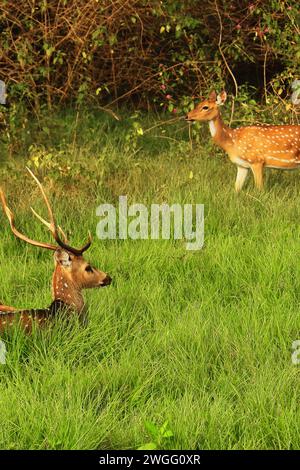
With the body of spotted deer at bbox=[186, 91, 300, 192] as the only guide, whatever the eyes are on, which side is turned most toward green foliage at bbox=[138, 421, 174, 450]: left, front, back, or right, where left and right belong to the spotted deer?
left

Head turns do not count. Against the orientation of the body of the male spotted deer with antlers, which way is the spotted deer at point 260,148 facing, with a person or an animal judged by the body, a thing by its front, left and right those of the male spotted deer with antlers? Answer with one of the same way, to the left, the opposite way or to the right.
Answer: the opposite way

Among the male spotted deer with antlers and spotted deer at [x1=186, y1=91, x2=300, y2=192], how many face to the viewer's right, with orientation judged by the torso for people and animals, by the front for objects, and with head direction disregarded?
1

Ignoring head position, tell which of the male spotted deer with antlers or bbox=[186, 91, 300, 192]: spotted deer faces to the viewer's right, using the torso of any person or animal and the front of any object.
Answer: the male spotted deer with antlers

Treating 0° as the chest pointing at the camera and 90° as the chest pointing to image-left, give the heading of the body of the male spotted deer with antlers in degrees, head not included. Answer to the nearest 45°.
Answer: approximately 270°

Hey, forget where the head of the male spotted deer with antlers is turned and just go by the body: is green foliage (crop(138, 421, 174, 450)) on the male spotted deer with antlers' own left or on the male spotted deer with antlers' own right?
on the male spotted deer with antlers' own right

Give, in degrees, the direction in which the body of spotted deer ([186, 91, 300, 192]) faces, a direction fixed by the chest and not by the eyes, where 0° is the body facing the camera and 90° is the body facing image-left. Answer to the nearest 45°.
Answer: approximately 90°

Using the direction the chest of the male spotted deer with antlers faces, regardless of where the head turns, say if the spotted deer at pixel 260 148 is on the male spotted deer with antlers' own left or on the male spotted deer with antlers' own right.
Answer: on the male spotted deer with antlers' own left

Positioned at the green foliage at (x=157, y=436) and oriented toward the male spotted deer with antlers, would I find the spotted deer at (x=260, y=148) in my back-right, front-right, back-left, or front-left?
front-right
